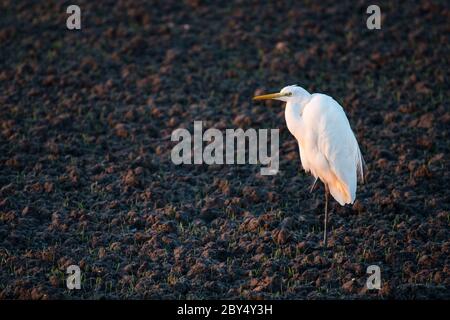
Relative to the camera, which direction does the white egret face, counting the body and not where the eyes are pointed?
to the viewer's left
